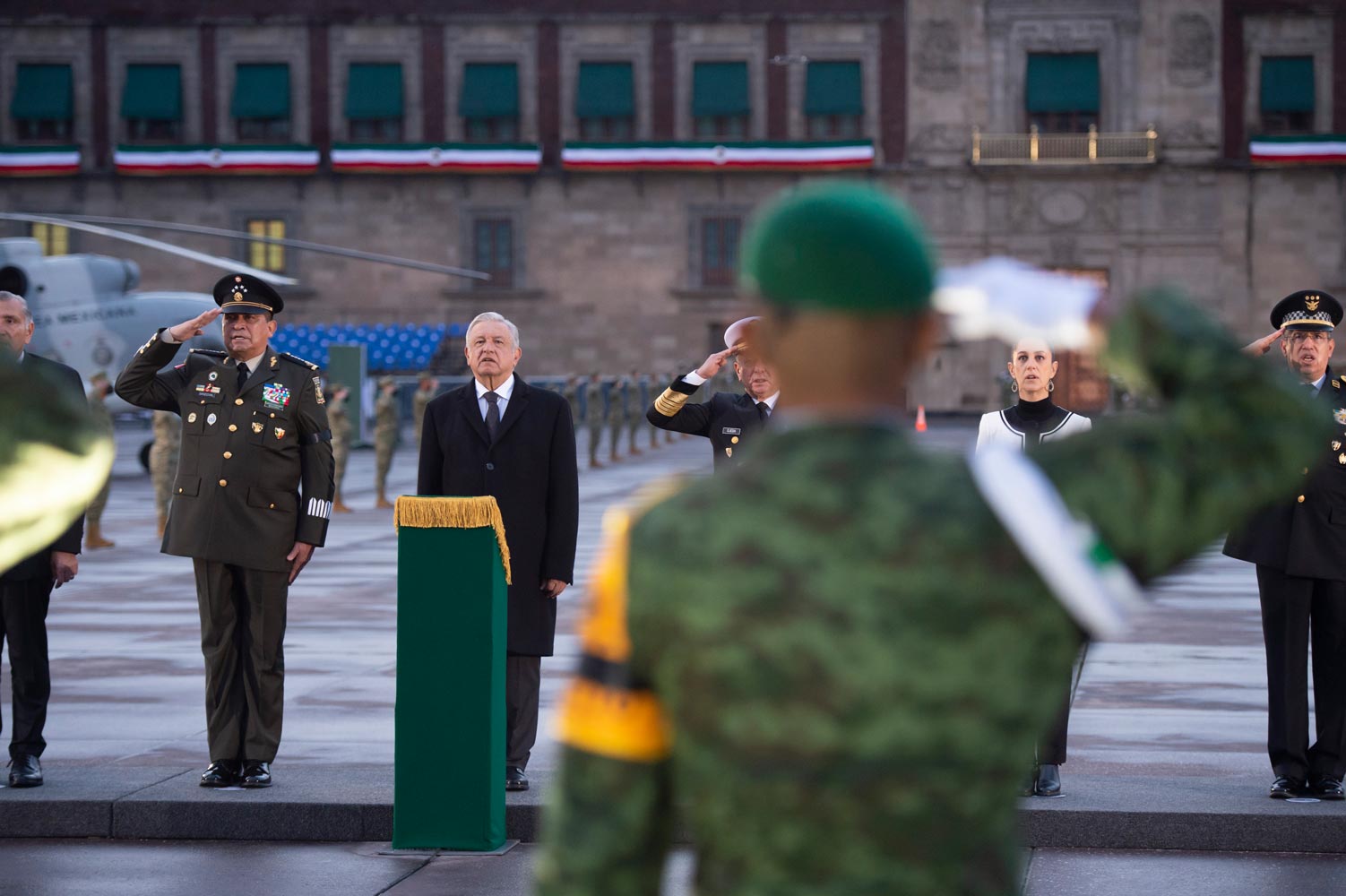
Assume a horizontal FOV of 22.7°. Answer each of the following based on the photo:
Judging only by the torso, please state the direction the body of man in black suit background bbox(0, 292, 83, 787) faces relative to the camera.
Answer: toward the camera

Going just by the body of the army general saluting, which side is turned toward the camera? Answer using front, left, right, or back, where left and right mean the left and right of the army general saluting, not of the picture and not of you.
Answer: front

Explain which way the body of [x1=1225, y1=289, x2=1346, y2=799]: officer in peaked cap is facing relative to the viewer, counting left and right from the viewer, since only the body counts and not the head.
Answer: facing the viewer

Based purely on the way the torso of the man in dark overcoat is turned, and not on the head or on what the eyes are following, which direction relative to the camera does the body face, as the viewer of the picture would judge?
toward the camera

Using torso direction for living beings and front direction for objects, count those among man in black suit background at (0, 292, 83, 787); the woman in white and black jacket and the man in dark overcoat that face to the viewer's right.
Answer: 0

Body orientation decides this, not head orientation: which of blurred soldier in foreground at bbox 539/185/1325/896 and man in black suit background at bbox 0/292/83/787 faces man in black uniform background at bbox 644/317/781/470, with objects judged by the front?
the blurred soldier in foreground

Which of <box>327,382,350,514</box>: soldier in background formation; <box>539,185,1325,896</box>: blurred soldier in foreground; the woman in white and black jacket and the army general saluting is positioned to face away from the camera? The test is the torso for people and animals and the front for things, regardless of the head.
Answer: the blurred soldier in foreground

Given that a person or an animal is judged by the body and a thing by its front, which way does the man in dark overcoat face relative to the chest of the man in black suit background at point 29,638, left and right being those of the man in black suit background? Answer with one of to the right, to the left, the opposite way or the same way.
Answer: the same way

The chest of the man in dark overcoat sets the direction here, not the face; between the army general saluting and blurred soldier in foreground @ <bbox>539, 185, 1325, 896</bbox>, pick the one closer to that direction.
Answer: the blurred soldier in foreground

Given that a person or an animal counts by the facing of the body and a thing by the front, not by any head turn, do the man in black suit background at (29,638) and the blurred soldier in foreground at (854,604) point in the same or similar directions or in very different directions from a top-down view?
very different directions

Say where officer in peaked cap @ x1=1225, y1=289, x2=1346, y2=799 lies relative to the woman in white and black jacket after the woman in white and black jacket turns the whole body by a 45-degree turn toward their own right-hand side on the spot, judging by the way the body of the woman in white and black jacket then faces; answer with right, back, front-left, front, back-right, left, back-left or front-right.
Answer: back-left

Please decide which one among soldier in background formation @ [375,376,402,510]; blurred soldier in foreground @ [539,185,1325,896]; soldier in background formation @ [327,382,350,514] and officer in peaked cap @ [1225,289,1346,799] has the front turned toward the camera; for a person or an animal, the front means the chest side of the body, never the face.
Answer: the officer in peaked cap
